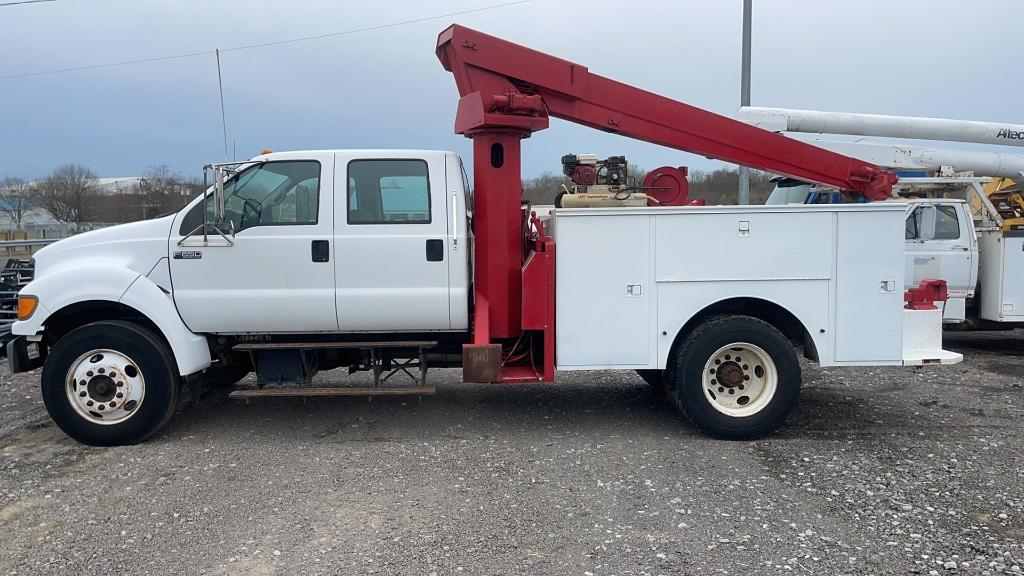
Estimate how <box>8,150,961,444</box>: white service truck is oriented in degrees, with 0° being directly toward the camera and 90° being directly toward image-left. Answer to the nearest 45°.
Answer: approximately 90°

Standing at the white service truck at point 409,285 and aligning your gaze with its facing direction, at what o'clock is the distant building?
The distant building is roughly at 2 o'clock from the white service truck.

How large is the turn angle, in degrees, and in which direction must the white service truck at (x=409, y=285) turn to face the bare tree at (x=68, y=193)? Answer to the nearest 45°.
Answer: approximately 45° to its right

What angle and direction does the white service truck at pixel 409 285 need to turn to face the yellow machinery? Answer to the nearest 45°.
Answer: approximately 135° to its right

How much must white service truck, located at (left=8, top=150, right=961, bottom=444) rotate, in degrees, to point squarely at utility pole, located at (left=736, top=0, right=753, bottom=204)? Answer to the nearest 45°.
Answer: approximately 135° to its right

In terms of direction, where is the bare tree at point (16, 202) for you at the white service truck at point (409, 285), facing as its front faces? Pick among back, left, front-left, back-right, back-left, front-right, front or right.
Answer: front-right
